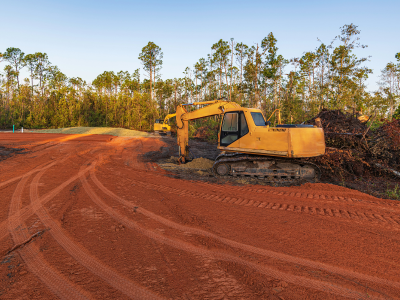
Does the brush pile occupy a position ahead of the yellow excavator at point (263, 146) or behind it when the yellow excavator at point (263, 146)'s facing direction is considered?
behind

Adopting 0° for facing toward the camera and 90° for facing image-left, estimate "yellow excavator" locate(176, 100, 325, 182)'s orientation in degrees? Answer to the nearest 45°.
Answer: approximately 90°
